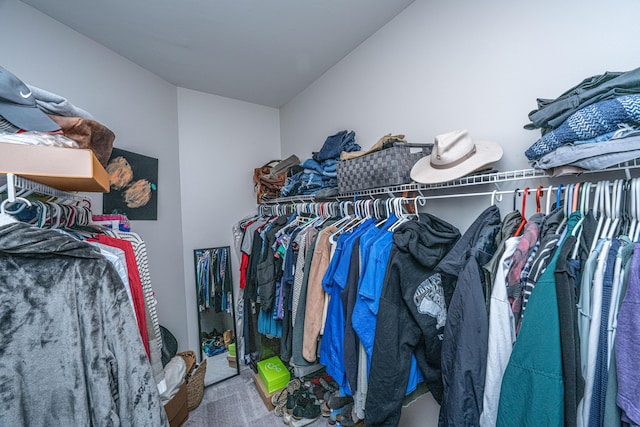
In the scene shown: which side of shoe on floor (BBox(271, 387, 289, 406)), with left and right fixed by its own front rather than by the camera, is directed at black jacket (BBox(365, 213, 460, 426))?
left

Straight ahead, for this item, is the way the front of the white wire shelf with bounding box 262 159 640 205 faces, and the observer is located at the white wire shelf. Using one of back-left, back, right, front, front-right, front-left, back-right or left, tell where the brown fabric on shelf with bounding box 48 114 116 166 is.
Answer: front

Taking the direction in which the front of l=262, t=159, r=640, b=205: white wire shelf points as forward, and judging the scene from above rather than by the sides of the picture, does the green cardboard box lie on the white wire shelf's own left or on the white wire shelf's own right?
on the white wire shelf's own right

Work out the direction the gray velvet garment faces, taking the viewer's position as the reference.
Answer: facing away from the viewer

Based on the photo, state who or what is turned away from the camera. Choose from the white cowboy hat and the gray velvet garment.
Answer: the gray velvet garment

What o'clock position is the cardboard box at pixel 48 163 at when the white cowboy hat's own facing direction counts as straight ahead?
The cardboard box is roughly at 12 o'clock from the white cowboy hat.

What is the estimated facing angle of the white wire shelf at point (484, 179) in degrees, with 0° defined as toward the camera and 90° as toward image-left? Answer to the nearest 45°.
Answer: approximately 45°
